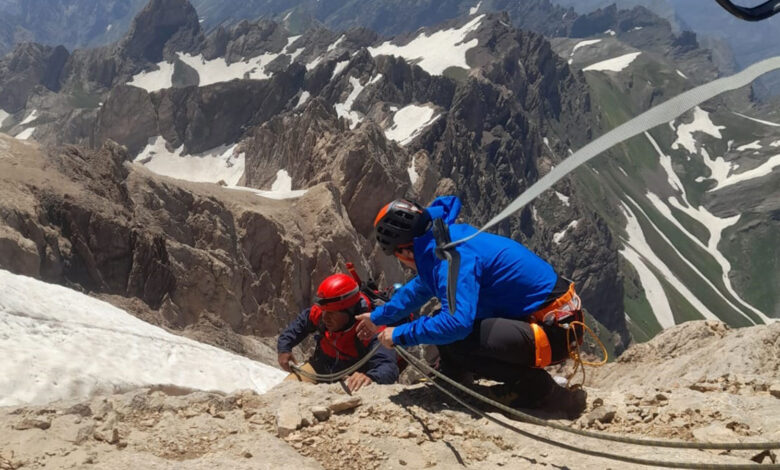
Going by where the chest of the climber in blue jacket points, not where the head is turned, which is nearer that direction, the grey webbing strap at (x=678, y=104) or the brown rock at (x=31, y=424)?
the brown rock

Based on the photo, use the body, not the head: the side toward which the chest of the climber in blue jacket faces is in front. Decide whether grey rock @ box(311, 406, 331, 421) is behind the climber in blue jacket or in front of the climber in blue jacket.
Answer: in front

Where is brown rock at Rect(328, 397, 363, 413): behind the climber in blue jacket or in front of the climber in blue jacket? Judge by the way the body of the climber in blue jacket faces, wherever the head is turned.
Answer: in front

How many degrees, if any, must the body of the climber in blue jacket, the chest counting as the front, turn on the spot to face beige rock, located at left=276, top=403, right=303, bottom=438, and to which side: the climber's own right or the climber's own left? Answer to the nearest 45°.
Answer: approximately 45° to the climber's own left

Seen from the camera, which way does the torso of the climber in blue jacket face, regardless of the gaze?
to the viewer's left

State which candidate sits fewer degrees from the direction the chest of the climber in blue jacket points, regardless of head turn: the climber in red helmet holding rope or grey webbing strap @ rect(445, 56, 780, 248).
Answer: the climber in red helmet holding rope

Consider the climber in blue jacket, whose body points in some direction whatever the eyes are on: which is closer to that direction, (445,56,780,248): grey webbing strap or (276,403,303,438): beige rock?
the beige rock

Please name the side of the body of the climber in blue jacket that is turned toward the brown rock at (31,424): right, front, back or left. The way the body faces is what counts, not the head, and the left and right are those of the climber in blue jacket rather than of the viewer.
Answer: front

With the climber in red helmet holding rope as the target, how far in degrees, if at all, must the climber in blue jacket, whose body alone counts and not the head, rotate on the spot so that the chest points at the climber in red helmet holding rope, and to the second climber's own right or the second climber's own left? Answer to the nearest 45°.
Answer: approximately 45° to the second climber's own right
